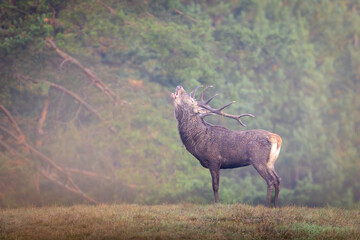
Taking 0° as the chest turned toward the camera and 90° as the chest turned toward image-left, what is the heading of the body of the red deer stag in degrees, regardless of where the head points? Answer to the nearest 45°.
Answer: approximately 90°
